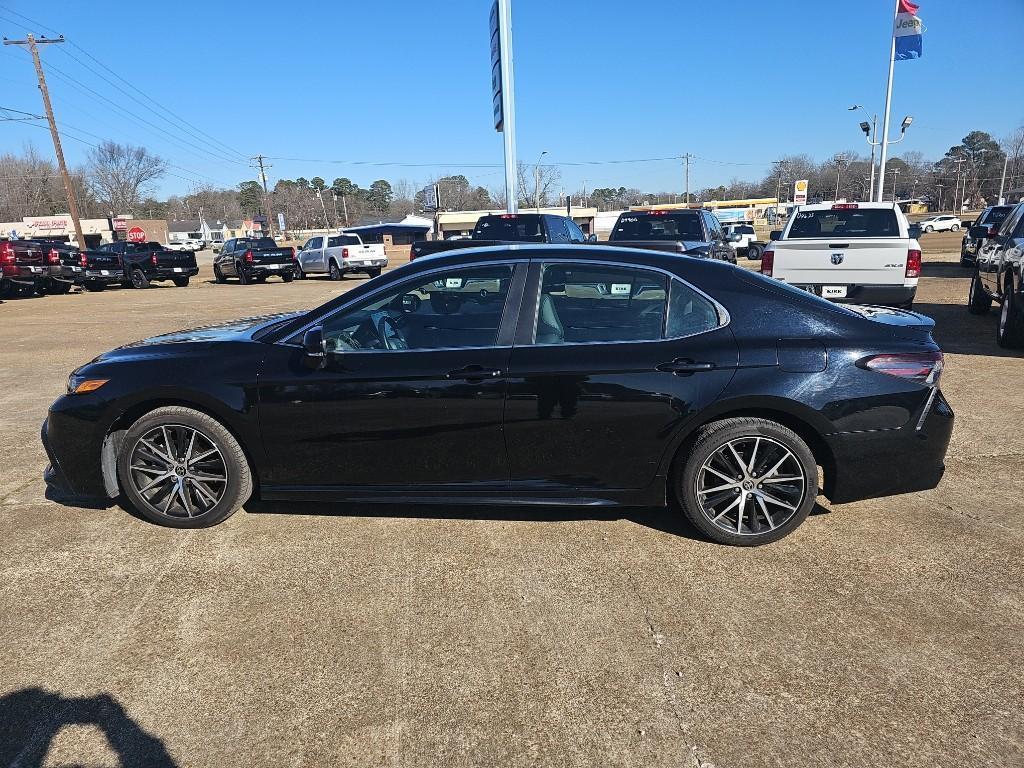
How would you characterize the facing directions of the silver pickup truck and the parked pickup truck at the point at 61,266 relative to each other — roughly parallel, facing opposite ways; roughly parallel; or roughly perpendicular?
roughly parallel

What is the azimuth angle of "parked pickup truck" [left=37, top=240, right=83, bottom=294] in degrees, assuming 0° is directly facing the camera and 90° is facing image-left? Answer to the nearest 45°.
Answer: approximately 135°

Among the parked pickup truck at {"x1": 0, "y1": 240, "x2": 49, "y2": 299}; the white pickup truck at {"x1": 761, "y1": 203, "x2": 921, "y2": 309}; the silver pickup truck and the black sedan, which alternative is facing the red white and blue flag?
the white pickup truck

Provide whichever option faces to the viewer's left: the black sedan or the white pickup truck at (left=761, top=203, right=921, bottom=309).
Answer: the black sedan

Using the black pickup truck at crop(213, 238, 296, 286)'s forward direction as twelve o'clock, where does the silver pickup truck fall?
The silver pickup truck is roughly at 4 o'clock from the black pickup truck.

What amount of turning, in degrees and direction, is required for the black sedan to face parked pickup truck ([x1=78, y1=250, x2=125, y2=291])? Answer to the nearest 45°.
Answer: approximately 45° to its right

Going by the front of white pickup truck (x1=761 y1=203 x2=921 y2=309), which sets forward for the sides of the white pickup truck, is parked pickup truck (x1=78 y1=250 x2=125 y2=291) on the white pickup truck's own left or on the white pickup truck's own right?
on the white pickup truck's own left

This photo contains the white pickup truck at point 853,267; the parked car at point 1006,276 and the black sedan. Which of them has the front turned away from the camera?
the white pickup truck

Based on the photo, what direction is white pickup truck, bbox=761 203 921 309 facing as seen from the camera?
away from the camera

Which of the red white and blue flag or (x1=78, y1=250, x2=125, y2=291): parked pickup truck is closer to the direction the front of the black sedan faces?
the parked pickup truck

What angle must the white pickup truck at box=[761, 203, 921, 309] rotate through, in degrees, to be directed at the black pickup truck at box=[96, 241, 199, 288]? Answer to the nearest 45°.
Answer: approximately 90° to its left

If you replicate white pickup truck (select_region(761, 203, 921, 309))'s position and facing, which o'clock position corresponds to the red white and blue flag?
The red white and blue flag is roughly at 12 o'clock from the white pickup truck.

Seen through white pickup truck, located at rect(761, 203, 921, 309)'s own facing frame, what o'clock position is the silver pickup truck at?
The silver pickup truck is roughly at 10 o'clock from the white pickup truck.

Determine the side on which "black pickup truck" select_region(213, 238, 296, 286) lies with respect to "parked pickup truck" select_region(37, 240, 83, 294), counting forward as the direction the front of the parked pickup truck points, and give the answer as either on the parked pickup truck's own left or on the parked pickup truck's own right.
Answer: on the parked pickup truck's own right

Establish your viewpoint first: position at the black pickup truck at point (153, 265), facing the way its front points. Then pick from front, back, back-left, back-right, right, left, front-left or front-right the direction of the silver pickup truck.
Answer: back-right

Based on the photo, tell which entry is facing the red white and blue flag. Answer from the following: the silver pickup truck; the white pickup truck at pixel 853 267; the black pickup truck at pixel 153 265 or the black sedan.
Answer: the white pickup truck

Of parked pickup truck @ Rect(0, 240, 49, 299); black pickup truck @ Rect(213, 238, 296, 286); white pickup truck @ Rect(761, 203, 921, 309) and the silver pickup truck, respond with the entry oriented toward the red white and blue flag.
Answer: the white pickup truck
